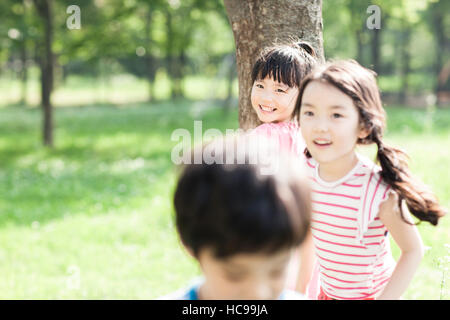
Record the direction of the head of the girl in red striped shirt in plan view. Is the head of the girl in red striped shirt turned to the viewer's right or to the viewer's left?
to the viewer's left

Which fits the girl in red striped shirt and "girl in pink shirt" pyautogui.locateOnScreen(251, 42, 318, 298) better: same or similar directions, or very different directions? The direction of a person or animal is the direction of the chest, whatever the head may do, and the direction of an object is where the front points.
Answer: same or similar directions

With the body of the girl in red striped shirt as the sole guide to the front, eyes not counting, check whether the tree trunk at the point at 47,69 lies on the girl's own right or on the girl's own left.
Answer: on the girl's own right

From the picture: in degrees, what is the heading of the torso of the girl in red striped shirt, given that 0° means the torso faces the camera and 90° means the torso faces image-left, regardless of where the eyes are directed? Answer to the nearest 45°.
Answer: approximately 45°

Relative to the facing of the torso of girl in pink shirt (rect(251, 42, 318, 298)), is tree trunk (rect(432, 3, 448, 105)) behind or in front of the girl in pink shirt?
behind

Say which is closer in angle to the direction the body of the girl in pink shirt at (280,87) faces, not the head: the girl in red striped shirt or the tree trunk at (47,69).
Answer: the girl in red striped shirt

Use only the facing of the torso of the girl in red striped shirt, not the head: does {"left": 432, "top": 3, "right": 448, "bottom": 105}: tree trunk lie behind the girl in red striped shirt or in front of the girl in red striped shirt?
behind

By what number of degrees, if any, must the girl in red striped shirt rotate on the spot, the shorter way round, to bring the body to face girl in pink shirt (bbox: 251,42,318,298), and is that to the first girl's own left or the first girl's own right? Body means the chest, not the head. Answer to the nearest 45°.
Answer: approximately 90° to the first girl's own right
